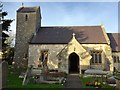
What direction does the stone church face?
toward the camera
